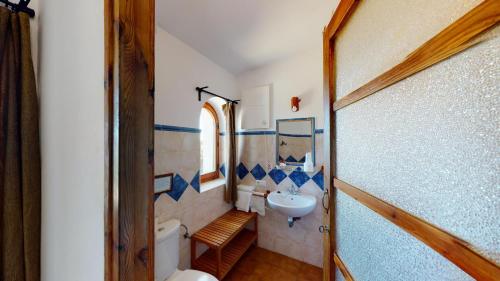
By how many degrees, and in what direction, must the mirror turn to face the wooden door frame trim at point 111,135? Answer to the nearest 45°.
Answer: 0° — it already faces it

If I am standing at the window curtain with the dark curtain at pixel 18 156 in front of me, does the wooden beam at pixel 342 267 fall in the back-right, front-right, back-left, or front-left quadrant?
front-left

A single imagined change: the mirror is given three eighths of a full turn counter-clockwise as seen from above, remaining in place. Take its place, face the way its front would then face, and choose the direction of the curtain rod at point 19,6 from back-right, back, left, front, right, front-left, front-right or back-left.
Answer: back

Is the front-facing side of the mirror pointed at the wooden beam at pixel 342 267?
yes

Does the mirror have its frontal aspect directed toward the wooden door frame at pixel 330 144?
yes

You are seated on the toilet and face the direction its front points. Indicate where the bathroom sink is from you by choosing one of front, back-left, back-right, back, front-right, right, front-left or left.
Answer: front-left

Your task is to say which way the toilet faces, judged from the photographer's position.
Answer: facing the viewer and to the right of the viewer

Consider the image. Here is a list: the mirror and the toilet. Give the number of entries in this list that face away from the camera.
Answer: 0

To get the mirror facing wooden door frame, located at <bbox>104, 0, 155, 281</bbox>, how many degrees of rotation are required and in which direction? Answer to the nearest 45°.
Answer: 0° — it already faces it

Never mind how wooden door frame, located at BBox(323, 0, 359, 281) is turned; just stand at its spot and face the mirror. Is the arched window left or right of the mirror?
left

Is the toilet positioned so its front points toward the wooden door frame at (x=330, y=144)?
yes

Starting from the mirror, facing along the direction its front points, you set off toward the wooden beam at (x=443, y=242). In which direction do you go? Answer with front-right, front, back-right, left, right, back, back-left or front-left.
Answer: front

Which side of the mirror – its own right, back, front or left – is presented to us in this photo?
front

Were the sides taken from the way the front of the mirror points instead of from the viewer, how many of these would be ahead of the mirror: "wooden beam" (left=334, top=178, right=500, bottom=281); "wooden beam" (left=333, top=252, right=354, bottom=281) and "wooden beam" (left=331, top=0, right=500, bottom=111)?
3

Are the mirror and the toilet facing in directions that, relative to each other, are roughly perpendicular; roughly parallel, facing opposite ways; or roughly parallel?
roughly perpendicular

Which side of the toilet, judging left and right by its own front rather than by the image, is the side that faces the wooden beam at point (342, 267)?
front

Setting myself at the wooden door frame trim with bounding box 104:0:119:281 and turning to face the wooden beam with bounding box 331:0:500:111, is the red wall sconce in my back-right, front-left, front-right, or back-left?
front-left

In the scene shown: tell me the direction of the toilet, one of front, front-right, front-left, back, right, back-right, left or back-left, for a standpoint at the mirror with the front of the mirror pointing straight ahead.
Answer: front-right
